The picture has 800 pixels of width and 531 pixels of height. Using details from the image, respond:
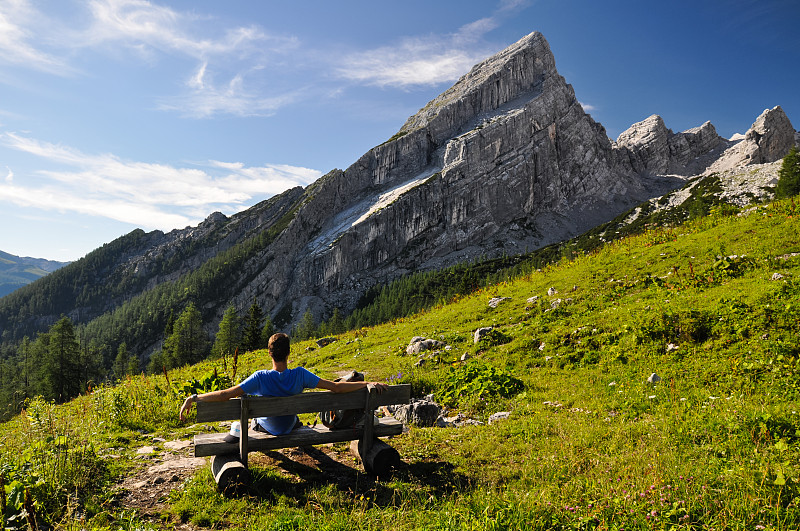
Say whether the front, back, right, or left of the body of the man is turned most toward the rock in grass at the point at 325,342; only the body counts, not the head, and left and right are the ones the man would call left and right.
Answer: front

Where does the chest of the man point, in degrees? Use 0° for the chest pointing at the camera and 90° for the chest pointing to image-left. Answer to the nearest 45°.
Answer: approximately 180°

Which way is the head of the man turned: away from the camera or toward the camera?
away from the camera

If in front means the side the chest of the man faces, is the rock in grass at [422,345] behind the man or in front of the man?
in front
